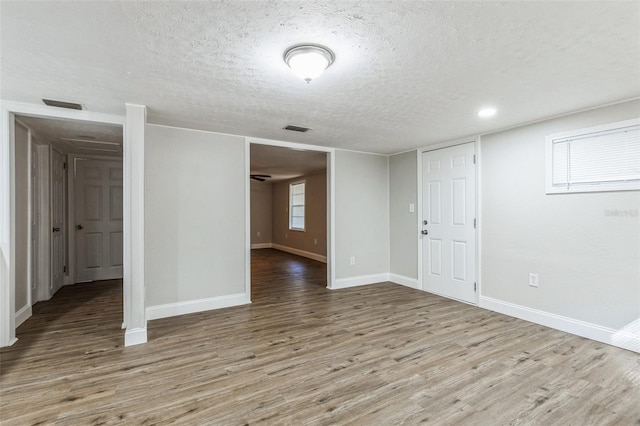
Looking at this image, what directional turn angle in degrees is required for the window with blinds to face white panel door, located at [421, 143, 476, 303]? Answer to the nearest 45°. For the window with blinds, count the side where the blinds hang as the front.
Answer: approximately 45° to its right

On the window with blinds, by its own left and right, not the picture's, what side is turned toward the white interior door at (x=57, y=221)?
front

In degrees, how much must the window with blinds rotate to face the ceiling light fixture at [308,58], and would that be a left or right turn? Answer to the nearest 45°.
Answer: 0° — it already faces it

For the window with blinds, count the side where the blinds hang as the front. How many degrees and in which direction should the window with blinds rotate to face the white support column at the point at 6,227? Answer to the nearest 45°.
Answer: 0° — it already faces it

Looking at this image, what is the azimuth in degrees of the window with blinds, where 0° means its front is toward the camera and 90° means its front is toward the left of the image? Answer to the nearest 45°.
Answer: approximately 45°

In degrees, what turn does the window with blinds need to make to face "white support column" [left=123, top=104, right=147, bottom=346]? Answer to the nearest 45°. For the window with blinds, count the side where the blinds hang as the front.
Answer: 0° — it already faces it

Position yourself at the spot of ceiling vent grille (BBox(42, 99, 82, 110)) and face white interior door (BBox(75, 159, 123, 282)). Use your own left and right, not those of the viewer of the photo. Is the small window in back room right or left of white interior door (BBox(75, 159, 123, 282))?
right

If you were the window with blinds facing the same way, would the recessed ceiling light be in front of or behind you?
in front

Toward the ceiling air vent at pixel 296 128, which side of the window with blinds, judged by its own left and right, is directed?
front
